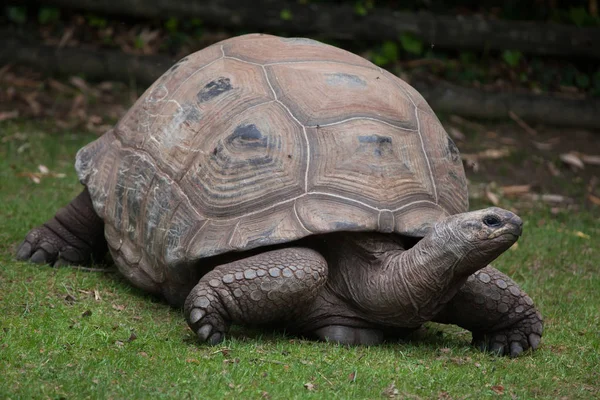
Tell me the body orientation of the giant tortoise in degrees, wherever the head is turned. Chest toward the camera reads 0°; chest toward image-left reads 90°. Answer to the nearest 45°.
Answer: approximately 315°

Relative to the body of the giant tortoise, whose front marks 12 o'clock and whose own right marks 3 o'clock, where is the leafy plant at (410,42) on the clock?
The leafy plant is roughly at 8 o'clock from the giant tortoise.

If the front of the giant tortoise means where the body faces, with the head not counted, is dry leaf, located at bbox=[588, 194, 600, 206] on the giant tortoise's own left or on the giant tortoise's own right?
on the giant tortoise's own left

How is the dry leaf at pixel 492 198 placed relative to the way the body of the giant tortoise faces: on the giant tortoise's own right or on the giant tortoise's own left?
on the giant tortoise's own left

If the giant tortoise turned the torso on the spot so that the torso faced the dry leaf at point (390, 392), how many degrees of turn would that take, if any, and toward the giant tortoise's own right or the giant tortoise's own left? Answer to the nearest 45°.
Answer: approximately 45° to the giant tortoise's own right

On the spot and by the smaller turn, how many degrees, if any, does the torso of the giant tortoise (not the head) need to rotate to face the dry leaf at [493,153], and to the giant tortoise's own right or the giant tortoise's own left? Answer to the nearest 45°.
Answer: approximately 90° to the giant tortoise's own left

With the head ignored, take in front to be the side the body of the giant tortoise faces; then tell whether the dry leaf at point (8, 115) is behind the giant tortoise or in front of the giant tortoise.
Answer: behind

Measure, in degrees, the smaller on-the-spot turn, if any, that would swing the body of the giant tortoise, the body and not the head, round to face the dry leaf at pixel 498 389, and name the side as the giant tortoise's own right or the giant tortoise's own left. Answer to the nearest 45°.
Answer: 0° — it already faces it

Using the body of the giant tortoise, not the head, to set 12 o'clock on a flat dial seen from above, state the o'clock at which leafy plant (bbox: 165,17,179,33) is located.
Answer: The leafy plant is roughly at 7 o'clock from the giant tortoise.

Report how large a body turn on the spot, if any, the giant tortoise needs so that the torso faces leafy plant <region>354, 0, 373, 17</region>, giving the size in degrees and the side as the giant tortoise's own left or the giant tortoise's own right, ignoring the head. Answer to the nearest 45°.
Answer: approximately 135° to the giant tortoise's own left

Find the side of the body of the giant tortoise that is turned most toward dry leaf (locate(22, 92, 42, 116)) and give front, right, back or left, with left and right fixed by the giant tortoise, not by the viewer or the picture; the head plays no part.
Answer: back

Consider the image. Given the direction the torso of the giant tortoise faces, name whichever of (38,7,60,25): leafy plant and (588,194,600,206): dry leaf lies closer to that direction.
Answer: the dry leaf

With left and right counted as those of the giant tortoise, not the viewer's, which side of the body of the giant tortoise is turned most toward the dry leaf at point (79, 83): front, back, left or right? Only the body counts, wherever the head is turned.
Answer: back

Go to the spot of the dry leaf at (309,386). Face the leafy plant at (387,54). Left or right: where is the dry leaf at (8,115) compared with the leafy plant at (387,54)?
left
